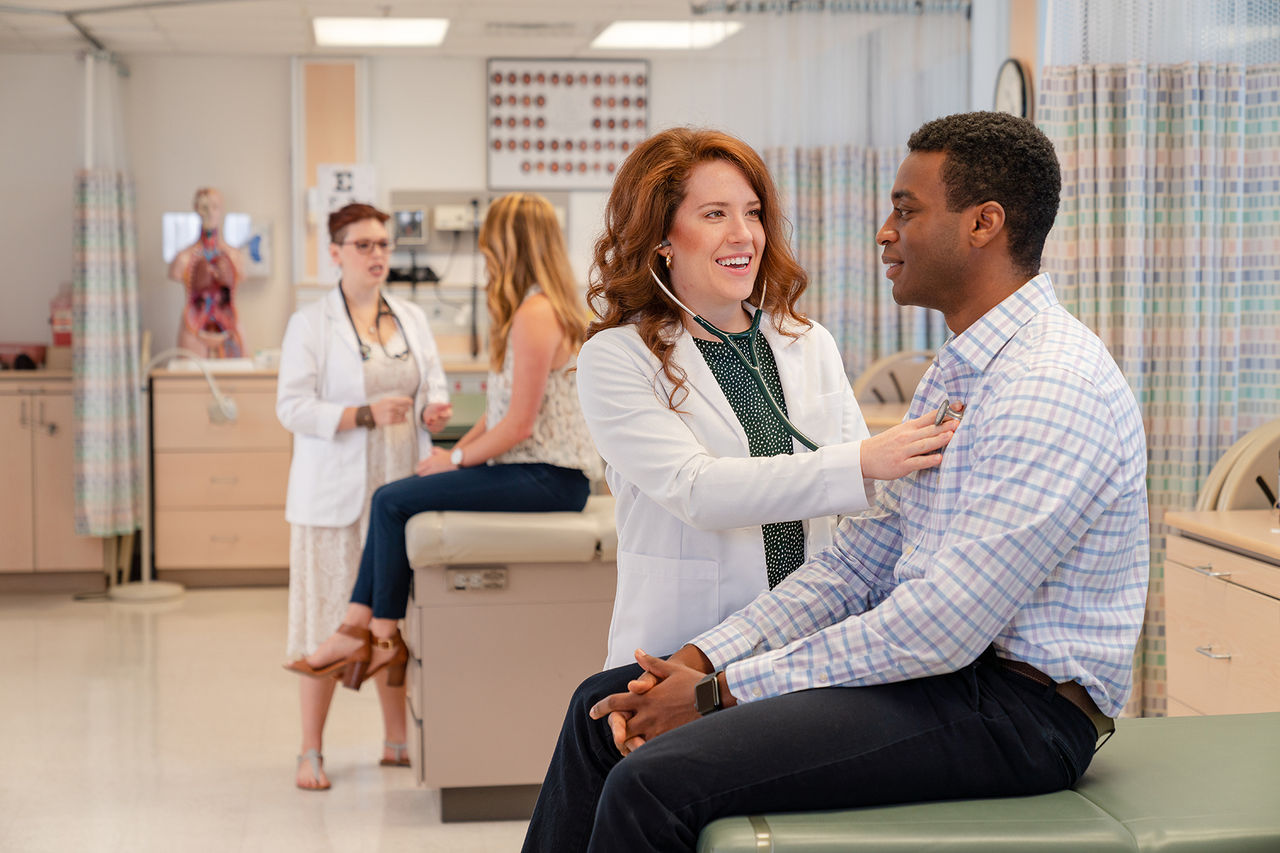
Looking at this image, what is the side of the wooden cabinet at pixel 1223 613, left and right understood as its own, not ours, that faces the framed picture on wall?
right

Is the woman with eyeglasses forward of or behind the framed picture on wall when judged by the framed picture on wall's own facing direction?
forward

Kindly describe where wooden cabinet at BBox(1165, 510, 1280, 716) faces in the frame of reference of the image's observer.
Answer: facing the viewer and to the left of the viewer

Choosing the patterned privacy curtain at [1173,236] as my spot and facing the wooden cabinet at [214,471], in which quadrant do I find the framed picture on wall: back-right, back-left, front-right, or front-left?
front-right

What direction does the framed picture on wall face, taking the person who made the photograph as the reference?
facing the viewer

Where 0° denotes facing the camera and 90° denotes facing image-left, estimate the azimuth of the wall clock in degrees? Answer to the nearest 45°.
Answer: approximately 45°

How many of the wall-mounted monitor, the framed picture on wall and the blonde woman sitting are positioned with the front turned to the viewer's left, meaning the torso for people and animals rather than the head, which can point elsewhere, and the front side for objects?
1

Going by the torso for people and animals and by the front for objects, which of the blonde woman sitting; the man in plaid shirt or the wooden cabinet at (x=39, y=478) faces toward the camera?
the wooden cabinet

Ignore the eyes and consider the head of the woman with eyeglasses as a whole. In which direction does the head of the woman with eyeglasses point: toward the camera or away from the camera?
toward the camera

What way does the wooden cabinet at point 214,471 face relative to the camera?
toward the camera
